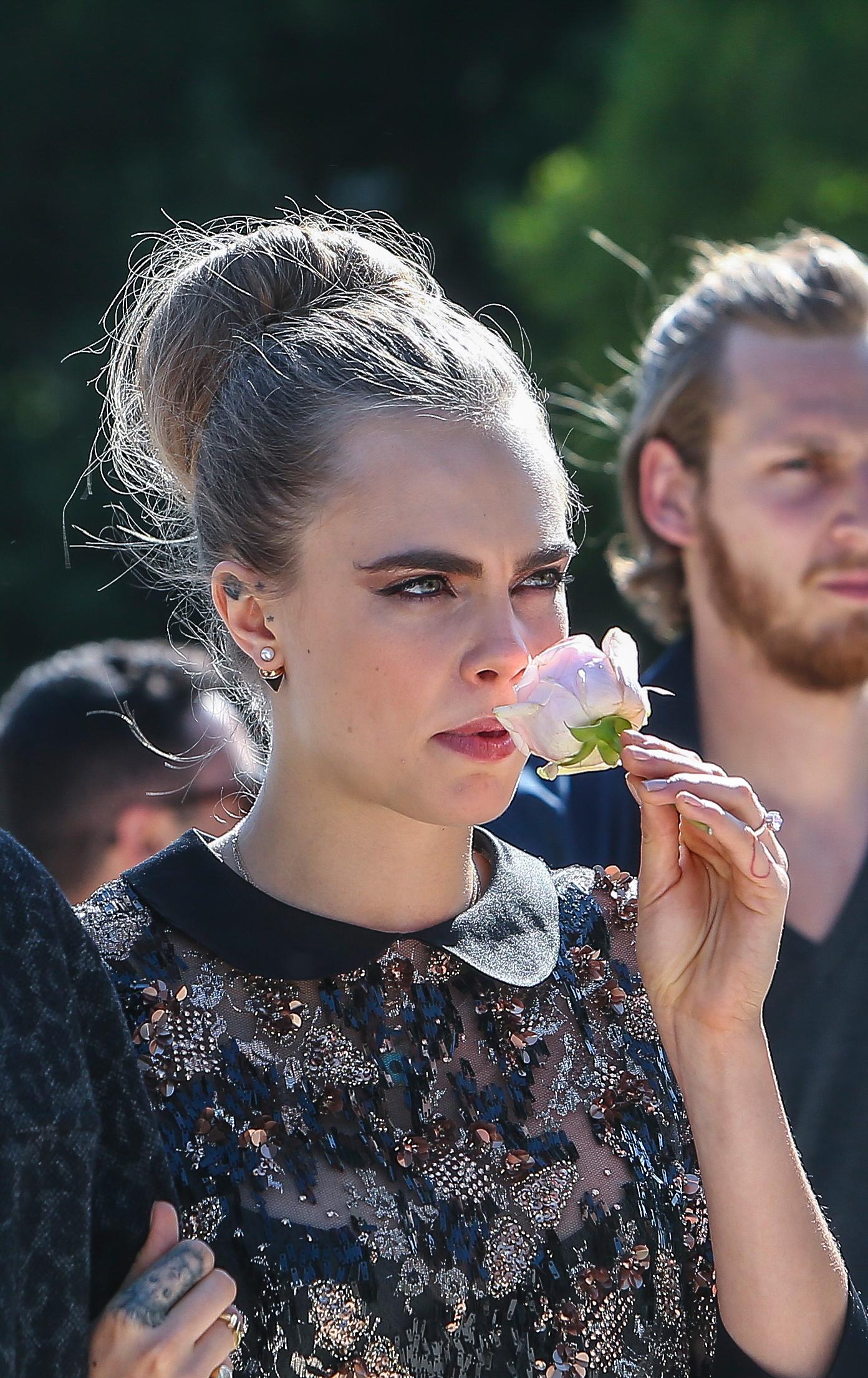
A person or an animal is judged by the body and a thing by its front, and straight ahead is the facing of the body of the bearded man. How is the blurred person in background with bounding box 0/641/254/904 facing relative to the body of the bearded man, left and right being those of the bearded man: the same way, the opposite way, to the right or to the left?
to the left

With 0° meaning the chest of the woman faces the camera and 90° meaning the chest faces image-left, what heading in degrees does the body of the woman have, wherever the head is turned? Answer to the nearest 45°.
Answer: approximately 315°

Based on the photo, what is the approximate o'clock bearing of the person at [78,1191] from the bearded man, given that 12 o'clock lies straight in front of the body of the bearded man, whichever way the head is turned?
The person is roughly at 2 o'clock from the bearded man.

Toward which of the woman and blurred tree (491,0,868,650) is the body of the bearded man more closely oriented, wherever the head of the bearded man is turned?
the woman

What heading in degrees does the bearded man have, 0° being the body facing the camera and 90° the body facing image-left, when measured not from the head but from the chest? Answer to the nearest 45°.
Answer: approximately 315°

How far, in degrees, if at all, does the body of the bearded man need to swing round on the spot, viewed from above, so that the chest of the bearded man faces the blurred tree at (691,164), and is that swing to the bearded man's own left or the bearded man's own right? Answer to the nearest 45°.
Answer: approximately 135° to the bearded man's own left
